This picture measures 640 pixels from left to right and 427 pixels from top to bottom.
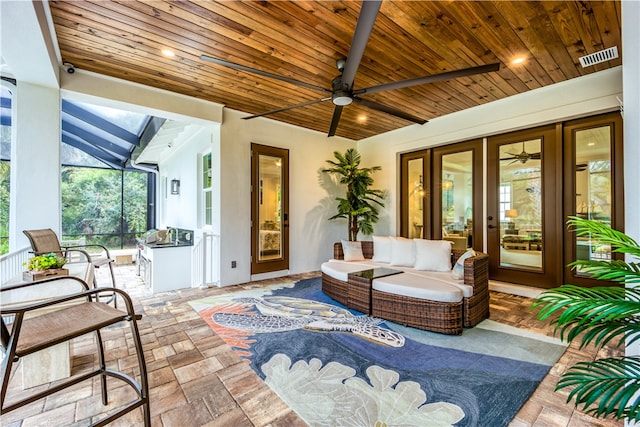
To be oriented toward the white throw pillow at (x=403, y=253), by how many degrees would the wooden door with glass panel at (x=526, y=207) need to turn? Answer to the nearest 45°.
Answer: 0° — it already faces it

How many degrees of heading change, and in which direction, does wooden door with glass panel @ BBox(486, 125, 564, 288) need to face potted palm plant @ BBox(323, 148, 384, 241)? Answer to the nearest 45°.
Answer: approximately 45° to its right

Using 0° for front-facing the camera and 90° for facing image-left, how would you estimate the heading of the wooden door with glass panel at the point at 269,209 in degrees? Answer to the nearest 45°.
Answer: approximately 315°

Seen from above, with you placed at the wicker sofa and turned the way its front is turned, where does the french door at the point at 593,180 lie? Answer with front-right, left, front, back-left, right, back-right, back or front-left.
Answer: back

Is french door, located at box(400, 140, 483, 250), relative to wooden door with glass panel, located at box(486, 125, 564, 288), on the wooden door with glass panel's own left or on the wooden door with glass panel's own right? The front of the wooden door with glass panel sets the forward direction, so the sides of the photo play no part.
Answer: on the wooden door with glass panel's own right

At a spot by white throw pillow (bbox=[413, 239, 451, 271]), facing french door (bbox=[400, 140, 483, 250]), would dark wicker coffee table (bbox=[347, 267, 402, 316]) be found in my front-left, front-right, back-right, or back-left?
back-left

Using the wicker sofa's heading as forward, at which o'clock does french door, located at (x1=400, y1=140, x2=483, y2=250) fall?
The french door is roughly at 5 o'clock from the wicker sofa.
